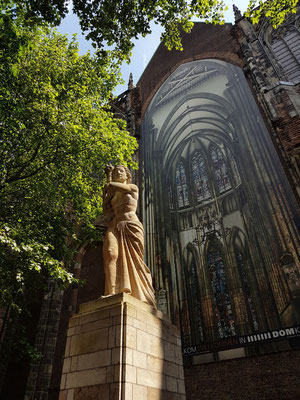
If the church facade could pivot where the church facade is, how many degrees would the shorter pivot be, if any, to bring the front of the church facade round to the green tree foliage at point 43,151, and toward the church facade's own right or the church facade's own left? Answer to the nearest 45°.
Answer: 0° — it already faces it

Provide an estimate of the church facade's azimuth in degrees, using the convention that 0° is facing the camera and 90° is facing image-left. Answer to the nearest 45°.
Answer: approximately 45°

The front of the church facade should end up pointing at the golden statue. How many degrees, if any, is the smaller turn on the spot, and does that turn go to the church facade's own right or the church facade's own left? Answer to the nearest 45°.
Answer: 0° — it already faces it
